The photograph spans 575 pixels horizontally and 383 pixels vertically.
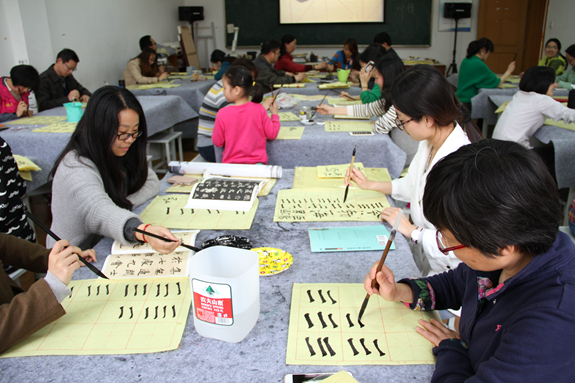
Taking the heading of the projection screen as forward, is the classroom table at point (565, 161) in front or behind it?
in front

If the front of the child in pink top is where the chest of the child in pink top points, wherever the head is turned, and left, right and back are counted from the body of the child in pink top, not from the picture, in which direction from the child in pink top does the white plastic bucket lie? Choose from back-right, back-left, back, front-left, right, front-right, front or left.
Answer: back

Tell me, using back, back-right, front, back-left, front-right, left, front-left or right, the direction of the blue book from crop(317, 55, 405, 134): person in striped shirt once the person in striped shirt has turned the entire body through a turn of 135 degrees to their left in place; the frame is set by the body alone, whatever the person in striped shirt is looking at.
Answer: front-right

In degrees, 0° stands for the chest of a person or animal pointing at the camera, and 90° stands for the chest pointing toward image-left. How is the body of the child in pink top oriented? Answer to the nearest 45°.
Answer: approximately 180°

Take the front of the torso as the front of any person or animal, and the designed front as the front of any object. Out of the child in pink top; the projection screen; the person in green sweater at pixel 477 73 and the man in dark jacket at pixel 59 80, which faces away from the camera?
the child in pink top

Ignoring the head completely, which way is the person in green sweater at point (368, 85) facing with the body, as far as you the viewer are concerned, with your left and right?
facing to the left of the viewer

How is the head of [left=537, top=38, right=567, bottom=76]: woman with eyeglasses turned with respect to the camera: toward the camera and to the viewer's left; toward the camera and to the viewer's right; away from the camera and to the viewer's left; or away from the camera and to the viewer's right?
toward the camera and to the viewer's left

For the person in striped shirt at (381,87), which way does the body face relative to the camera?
to the viewer's left

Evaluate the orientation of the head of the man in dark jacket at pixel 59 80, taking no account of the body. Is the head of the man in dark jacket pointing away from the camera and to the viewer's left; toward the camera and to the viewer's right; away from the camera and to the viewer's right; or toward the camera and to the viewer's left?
toward the camera and to the viewer's right

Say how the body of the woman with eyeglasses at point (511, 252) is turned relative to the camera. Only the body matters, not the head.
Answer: to the viewer's left

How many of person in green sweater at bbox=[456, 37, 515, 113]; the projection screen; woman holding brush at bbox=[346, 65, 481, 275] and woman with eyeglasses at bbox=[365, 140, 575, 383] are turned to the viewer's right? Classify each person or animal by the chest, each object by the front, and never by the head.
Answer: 1

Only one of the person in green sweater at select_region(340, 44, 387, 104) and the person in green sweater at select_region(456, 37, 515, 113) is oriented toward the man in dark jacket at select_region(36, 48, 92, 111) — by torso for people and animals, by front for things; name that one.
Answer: the person in green sweater at select_region(340, 44, 387, 104)

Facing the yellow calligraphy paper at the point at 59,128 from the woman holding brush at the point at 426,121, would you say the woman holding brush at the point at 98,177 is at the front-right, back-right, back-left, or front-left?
front-left

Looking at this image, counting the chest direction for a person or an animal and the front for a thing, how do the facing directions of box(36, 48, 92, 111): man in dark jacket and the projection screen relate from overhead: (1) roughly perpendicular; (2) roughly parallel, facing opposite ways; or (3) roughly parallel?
roughly perpendicular

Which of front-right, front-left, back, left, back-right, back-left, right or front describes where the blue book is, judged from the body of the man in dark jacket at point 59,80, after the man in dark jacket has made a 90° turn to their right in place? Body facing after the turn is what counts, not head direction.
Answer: front-left

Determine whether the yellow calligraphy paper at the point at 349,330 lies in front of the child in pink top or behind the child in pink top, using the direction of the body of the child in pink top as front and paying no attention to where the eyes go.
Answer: behind
